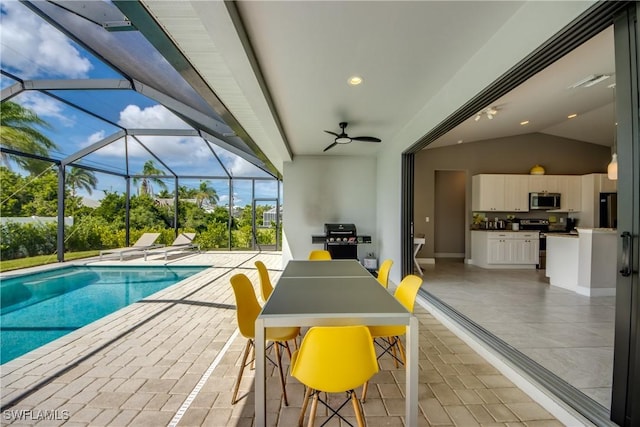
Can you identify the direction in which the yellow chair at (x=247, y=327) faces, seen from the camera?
facing to the right of the viewer

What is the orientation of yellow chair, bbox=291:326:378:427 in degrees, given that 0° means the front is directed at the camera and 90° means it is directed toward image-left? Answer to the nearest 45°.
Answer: approximately 180°

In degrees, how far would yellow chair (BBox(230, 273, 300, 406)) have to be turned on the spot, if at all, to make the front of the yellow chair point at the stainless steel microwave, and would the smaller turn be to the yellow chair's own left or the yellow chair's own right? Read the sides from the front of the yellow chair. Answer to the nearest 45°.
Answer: approximately 45° to the yellow chair's own left

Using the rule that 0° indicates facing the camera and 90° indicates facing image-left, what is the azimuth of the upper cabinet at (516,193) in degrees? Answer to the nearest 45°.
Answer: approximately 0°

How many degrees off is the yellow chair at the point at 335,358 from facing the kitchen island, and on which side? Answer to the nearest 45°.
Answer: approximately 45° to its right

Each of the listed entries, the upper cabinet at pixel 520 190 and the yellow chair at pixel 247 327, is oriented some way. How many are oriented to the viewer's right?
1
